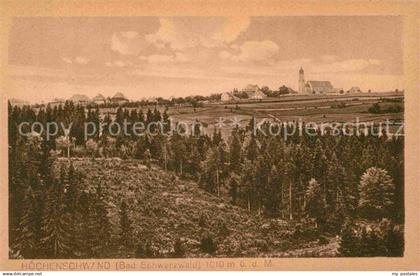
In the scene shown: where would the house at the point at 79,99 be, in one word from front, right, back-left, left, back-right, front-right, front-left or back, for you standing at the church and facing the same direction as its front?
front

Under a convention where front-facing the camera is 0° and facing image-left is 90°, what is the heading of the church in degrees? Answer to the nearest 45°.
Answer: approximately 90°

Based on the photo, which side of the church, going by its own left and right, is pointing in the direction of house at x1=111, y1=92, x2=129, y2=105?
front
